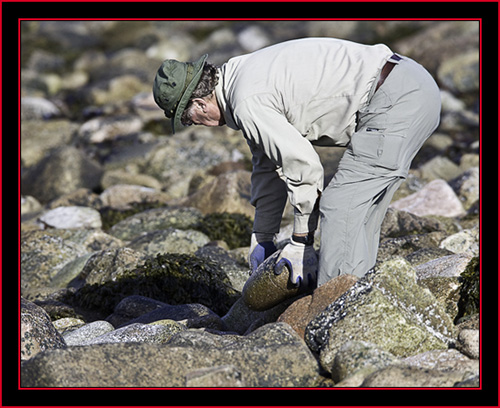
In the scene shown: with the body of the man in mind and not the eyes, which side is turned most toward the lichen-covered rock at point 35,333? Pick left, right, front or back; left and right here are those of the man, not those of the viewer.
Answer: front

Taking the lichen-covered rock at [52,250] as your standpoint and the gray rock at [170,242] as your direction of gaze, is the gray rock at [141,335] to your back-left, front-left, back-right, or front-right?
front-right

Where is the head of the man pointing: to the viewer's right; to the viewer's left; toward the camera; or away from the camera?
to the viewer's left

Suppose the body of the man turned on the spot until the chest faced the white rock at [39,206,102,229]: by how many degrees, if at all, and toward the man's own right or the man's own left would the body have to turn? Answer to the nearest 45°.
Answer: approximately 45° to the man's own right

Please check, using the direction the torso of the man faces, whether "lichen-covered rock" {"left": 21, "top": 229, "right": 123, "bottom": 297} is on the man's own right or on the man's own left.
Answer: on the man's own right

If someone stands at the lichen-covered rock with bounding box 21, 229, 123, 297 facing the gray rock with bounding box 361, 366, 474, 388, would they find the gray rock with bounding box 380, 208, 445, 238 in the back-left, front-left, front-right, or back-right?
front-left

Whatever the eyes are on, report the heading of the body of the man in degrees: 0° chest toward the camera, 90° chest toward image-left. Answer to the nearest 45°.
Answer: approximately 90°

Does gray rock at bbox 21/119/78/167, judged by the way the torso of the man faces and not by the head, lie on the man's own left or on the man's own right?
on the man's own right

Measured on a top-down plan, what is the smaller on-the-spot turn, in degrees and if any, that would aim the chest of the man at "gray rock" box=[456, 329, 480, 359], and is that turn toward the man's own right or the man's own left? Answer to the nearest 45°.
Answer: approximately 135° to the man's own left

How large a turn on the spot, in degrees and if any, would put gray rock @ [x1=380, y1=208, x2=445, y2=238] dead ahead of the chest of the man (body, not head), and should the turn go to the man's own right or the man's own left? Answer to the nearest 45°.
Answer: approximately 90° to the man's own right

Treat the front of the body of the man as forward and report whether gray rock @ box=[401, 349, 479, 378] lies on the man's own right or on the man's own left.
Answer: on the man's own left

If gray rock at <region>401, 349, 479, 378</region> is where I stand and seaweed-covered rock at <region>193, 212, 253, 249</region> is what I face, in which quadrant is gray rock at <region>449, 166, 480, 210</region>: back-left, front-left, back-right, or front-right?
front-right
